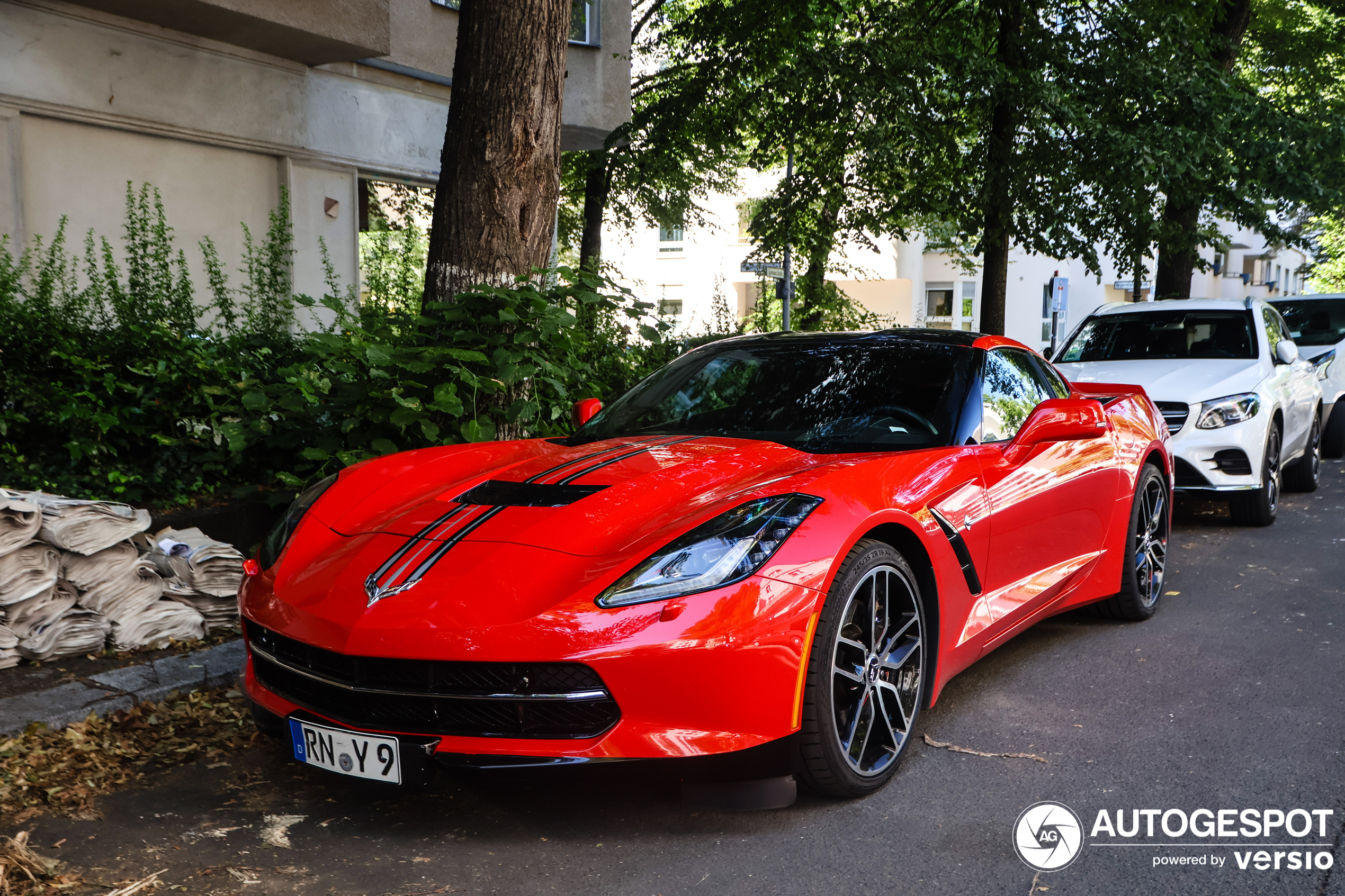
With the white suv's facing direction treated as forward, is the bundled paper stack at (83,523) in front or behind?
in front

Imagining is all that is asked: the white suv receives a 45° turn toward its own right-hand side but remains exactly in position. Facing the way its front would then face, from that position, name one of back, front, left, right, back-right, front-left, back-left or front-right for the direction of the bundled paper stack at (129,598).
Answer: front-left

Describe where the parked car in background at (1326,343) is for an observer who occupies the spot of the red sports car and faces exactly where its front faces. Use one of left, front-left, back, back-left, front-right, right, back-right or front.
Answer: back

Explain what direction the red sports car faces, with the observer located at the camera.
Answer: facing the viewer and to the left of the viewer

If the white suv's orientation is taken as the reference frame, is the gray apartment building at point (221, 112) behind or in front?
in front

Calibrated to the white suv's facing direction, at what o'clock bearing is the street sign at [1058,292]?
The street sign is roughly at 4 o'clock from the white suv.

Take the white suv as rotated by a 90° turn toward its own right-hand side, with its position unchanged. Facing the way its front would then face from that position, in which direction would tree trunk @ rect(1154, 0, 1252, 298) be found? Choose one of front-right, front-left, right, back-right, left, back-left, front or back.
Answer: front-right

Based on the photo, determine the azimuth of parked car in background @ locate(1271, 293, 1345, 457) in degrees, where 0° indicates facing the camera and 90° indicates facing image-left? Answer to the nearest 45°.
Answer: approximately 45°

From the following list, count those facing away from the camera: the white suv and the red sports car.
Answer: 0

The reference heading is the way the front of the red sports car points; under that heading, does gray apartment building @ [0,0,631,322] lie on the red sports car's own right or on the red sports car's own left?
on the red sports car's own right

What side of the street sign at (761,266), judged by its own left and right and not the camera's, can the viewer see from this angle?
front

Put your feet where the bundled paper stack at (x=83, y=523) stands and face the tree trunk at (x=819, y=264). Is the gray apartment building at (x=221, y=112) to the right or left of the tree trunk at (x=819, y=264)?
left

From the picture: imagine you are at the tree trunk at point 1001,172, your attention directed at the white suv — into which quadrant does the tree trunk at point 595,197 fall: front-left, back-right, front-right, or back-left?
back-right

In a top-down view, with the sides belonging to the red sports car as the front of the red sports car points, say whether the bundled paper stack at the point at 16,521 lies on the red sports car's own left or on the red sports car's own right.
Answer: on the red sports car's own right
